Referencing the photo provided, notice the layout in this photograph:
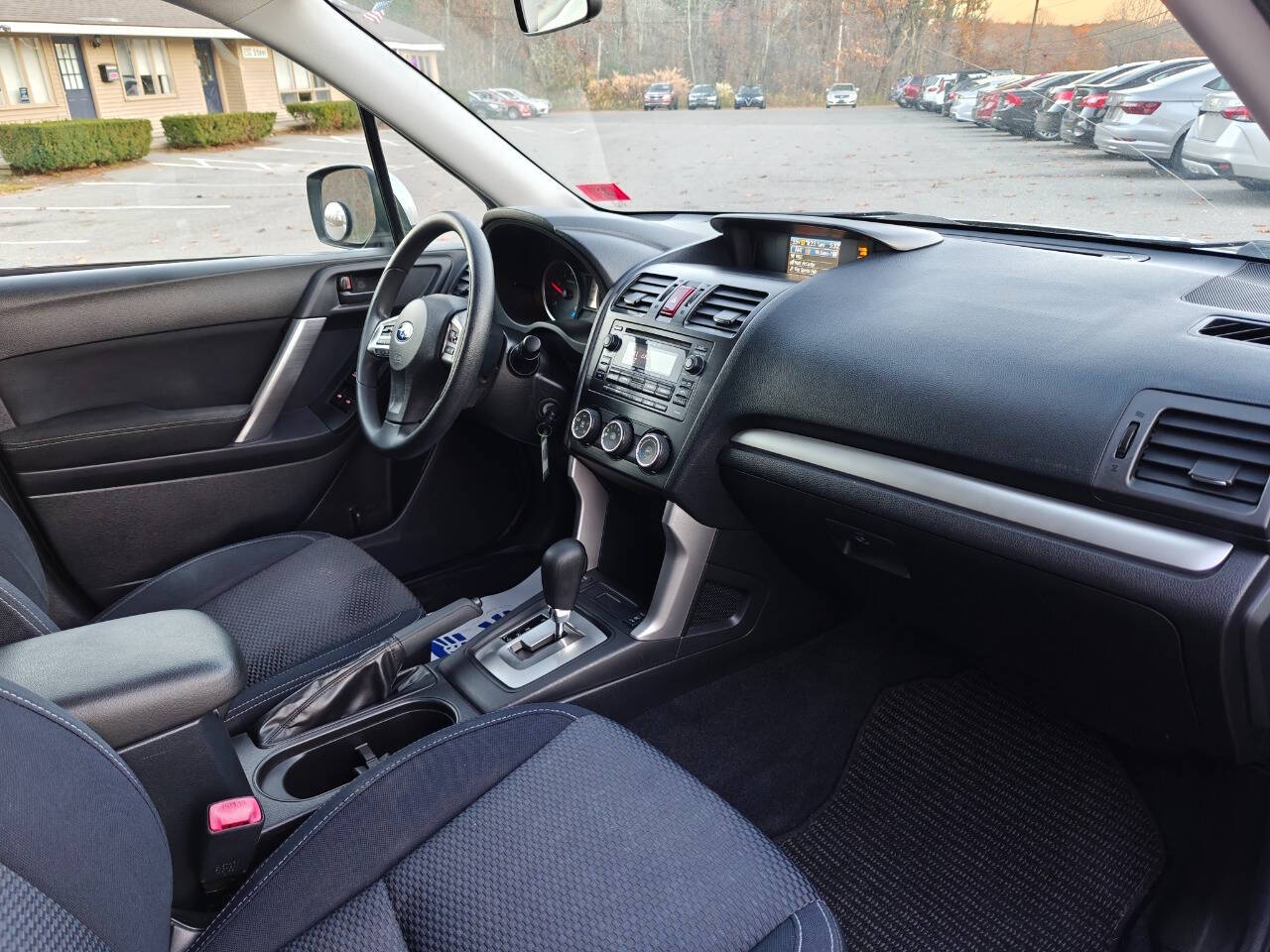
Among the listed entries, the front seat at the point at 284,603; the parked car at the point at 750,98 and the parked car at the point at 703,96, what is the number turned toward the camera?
2

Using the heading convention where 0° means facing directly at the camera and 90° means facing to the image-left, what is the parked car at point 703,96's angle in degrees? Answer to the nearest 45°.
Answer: approximately 0°

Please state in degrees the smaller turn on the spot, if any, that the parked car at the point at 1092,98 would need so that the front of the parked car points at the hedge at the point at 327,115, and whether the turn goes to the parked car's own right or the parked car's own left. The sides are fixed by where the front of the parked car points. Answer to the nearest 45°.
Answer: approximately 135° to the parked car's own left

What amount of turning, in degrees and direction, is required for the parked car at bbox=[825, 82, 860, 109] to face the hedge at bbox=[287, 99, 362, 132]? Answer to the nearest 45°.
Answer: approximately 90° to its right

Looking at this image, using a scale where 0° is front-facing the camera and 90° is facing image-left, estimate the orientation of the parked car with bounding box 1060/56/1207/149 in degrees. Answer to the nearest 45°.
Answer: approximately 225°

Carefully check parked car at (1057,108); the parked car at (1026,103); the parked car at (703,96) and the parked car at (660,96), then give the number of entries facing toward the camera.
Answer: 2

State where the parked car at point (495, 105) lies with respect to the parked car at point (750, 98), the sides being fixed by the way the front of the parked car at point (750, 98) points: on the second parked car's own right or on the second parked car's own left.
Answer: on the second parked car's own right

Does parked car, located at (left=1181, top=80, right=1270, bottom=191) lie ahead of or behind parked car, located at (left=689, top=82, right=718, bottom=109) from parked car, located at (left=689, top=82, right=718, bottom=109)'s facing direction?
ahead

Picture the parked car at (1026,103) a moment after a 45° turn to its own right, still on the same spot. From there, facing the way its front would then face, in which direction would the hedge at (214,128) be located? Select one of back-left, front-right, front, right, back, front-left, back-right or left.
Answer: back

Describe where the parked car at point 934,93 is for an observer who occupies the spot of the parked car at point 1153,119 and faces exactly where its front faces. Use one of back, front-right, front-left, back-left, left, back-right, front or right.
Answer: left

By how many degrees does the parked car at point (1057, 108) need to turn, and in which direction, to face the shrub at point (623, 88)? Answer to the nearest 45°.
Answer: approximately 90° to its left

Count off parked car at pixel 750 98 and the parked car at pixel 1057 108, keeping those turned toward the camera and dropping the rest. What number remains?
1

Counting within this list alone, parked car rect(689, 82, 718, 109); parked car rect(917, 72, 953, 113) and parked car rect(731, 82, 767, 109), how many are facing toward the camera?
2

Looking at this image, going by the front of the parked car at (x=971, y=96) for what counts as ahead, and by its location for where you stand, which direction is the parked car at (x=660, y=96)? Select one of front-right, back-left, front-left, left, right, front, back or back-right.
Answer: left

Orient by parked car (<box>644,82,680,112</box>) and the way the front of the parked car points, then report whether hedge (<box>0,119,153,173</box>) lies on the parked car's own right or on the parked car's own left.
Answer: on the parked car's own right
